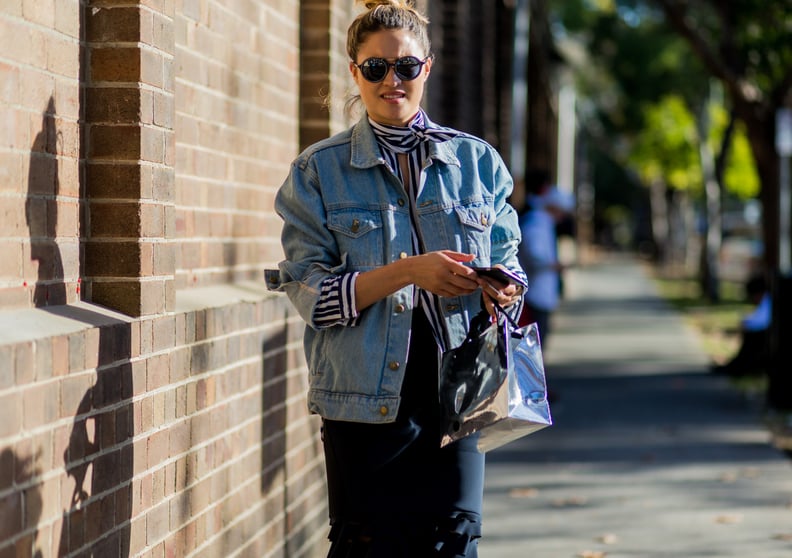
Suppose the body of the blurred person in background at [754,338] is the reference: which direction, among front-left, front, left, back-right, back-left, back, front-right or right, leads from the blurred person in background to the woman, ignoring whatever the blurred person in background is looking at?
left

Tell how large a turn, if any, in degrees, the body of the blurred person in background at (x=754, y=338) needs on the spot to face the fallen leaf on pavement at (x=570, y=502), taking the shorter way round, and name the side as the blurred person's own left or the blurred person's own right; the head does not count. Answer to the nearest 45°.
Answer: approximately 90° to the blurred person's own left

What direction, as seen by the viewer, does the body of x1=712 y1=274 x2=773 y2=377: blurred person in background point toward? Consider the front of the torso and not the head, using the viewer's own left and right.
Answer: facing to the left of the viewer

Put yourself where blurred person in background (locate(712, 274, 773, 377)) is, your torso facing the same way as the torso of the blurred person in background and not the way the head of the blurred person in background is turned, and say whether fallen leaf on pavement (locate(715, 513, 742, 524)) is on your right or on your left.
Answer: on your left

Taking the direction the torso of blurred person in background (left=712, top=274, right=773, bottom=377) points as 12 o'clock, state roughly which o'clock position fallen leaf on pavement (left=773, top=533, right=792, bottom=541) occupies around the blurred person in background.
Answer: The fallen leaf on pavement is roughly at 9 o'clock from the blurred person in background.

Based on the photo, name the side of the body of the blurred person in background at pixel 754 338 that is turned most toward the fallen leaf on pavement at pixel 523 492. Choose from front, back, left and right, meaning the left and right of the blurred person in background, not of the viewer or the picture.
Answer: left
